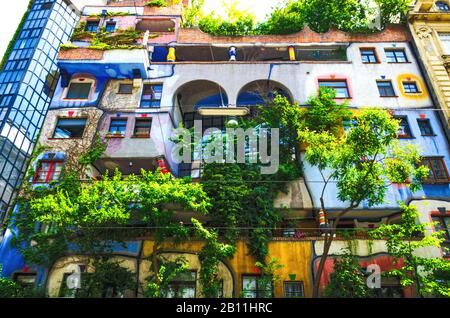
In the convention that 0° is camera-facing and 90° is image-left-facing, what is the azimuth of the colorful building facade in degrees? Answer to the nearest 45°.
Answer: approximately 0°

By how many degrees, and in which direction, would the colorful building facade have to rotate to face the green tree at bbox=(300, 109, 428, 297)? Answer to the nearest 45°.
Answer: approximately 45° to its left

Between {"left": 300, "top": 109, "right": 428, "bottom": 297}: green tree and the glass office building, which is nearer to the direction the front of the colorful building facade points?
the green tree

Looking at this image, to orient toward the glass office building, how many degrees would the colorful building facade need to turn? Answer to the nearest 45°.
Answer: approximately 135° to its right
